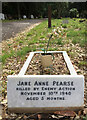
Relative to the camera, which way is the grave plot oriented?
toward the camera
